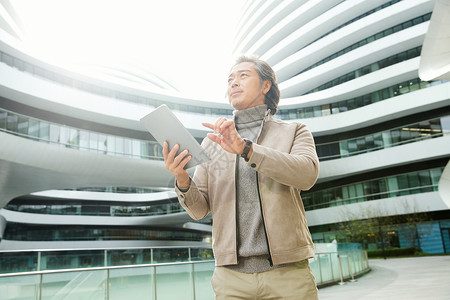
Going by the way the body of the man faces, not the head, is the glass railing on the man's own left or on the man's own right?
on the man's own right

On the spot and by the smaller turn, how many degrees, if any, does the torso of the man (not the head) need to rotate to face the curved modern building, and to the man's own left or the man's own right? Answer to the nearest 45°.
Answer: approximately 135° to the man's own right

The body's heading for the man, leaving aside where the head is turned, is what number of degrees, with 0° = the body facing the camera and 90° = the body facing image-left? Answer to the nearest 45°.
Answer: approximately 45°
